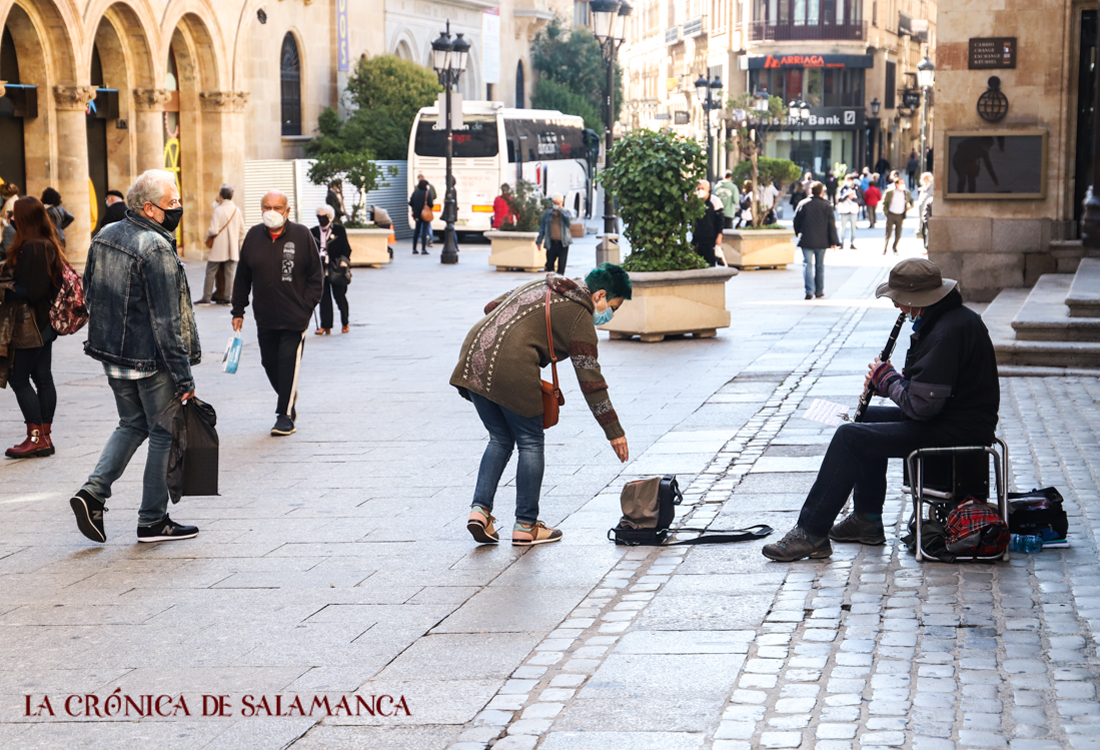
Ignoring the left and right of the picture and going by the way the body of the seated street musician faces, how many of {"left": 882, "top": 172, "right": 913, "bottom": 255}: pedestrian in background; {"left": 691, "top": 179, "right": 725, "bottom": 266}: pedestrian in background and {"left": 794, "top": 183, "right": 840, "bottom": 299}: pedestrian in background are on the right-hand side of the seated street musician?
3

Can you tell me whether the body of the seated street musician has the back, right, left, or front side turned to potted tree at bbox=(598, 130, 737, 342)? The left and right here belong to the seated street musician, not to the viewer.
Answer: right

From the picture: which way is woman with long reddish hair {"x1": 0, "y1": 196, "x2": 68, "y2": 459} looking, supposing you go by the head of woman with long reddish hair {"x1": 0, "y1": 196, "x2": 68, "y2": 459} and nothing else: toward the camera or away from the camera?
away from the camera

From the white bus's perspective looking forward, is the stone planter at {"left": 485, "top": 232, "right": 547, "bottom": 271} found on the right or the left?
on its right

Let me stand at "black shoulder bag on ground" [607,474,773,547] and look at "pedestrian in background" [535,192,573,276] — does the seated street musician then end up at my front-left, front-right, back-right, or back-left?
back-right

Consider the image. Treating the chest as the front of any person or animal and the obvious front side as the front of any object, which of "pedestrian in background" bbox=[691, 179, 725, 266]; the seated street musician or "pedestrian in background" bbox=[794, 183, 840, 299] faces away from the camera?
"pedestrian in background" bbox=[794, 183, 840, 299]

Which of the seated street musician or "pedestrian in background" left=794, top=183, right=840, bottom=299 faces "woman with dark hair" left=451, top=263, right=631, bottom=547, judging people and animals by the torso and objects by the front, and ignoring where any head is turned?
the seated street musician

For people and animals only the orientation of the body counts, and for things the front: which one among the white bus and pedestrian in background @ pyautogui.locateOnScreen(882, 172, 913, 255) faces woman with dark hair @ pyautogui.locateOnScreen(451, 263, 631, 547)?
the pedestrian in background

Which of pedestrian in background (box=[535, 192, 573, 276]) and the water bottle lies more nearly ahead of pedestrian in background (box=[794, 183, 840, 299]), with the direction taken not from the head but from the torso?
the pedestrian in background
